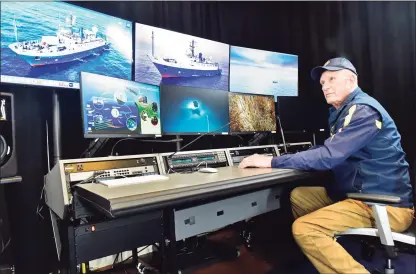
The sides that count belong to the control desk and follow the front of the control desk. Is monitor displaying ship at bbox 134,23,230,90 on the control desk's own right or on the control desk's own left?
on the control desk's own left

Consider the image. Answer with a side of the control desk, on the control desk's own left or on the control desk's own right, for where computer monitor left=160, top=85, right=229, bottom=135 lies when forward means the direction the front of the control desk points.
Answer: on the control desk's own left

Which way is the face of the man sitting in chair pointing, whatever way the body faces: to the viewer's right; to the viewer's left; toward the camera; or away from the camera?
to the viewer's left

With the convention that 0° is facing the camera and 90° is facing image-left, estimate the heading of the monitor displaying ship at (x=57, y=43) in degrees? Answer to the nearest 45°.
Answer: approximately 315°

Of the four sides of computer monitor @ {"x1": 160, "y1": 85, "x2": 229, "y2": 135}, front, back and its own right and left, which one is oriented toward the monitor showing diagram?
right

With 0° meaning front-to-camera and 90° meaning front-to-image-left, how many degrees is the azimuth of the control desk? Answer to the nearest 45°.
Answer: approximately 315°

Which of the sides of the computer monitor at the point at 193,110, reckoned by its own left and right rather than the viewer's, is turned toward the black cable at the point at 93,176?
right

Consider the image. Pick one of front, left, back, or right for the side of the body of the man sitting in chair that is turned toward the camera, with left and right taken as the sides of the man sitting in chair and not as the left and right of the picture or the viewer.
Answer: left

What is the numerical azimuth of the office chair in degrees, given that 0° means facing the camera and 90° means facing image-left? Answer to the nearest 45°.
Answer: approximately 90°

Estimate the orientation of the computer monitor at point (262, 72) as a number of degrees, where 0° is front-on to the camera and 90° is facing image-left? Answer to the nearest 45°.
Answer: approximately 315°

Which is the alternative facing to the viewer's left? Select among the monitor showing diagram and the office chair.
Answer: the office chair
